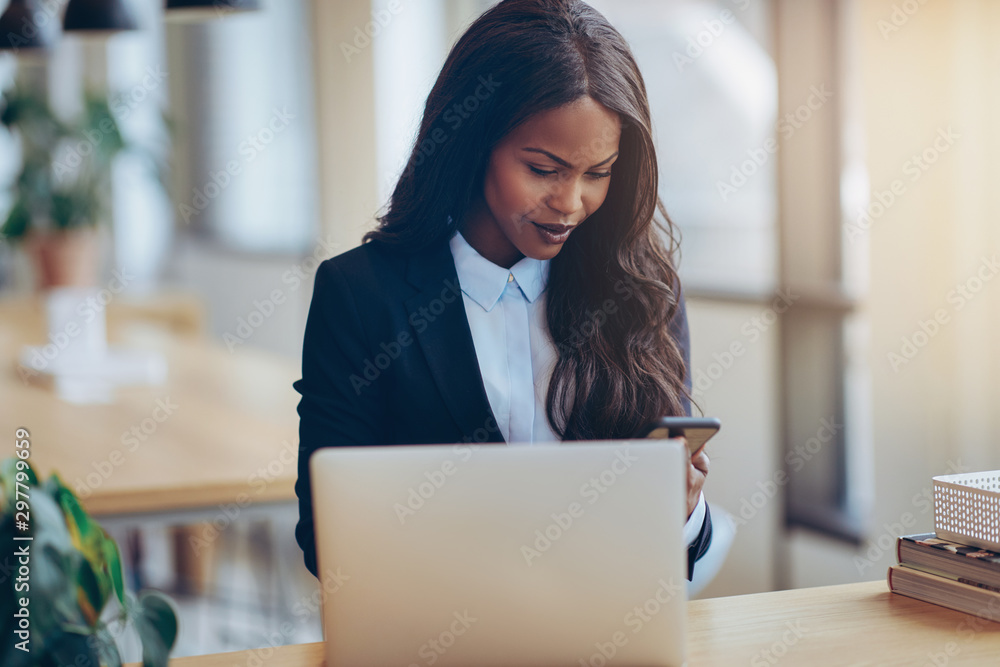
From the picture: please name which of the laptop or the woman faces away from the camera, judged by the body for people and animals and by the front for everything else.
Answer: the laptop

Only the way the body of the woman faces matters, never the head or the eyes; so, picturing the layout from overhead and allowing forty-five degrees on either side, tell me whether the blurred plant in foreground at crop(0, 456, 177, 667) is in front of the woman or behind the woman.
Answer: in front

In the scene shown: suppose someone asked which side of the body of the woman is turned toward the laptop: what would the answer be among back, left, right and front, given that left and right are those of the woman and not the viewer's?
front

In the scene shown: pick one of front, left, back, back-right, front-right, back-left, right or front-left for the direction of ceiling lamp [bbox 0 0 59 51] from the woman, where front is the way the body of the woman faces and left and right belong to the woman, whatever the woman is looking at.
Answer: back-right

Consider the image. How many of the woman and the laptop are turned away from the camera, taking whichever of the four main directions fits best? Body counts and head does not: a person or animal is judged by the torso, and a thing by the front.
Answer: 1

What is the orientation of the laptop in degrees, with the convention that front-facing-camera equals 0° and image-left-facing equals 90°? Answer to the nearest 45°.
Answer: approximately 180°

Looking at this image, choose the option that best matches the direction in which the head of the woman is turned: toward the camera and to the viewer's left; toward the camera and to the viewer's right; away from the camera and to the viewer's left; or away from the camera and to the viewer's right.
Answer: toward the camera and to the viewer's right

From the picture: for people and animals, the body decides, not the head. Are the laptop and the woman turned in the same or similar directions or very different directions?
very different directions

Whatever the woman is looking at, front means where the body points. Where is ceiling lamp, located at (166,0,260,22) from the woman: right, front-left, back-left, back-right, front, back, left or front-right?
back-right

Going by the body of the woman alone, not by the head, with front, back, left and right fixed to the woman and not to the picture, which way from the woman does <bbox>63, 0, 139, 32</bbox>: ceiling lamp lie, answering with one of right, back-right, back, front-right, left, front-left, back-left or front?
back-right

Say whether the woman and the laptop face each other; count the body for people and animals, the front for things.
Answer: yes

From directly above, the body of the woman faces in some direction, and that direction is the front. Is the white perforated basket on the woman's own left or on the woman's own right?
on the woman's own left

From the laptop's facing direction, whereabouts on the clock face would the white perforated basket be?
The white perforated basket is roughly at 2 o'clock from the laptop.

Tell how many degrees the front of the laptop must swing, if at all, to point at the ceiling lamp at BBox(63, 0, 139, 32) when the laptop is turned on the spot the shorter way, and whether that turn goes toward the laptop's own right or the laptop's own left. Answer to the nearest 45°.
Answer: approximately 45° to the laptop's own left

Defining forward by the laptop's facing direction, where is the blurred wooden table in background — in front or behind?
in front
